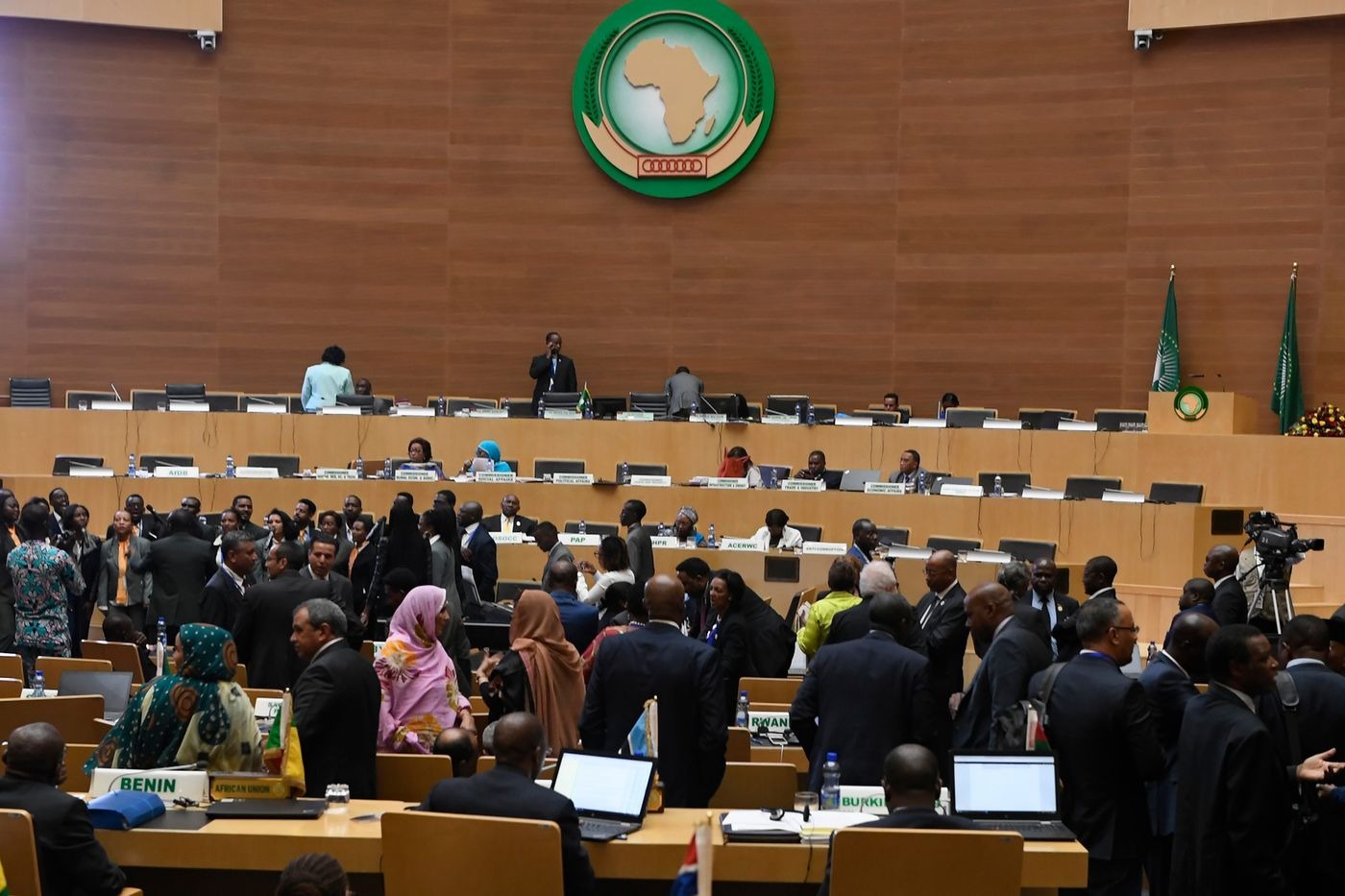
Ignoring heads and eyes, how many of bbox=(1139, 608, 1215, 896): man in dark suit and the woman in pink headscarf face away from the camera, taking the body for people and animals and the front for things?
0

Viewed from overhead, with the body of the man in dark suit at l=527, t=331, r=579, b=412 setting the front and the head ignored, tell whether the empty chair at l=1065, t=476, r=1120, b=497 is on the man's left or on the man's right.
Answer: on the man's left

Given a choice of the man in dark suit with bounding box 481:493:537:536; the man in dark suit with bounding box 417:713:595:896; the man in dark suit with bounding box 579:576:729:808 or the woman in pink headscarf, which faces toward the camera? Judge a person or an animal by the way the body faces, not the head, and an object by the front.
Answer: the man in dark suit with bounding box 481:493:537:536

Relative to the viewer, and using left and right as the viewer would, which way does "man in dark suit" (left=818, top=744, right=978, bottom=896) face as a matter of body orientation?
facing away from the viewer

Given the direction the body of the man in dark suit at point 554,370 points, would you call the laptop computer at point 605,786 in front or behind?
in front

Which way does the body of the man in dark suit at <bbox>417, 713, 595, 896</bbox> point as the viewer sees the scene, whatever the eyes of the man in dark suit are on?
away from the camera

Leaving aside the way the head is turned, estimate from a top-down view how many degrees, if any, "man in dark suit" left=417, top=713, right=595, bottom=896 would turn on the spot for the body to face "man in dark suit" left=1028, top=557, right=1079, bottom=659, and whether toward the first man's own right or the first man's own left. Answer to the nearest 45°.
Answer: approximately 45° to the first man's own right

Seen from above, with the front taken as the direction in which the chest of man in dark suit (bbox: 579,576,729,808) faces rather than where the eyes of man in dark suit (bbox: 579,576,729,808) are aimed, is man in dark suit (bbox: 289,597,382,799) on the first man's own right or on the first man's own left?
on the first man's own left

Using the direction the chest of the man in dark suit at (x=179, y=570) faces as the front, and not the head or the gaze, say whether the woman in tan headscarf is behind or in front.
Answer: behind

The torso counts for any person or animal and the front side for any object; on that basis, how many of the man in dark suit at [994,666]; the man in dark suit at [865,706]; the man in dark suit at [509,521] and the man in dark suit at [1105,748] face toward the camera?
1

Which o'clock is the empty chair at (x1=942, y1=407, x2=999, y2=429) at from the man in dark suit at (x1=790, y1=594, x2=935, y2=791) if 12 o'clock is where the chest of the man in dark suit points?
The empty chair is roughly at 12 o'clock from the man in dark suit.
